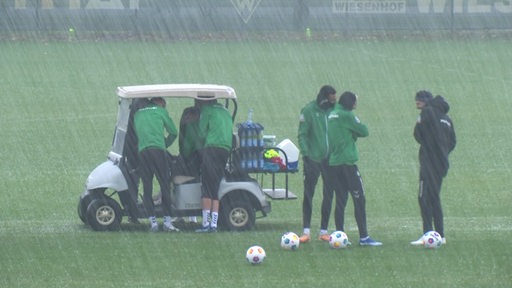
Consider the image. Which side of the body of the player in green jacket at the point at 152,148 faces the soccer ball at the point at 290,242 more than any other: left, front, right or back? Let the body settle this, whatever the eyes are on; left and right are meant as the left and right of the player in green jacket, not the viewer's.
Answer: right

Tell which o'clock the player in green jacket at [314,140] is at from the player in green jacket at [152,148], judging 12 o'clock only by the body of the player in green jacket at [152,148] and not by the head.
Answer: the player in green jacket at [314,140] is roughly at 2 o'clock from the player in green jacket at [152,148].

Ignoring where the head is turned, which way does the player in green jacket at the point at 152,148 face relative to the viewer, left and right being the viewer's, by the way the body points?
facing away from the viewer and to the right of the viewer

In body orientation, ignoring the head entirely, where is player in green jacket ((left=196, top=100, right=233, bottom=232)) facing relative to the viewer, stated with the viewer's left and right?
facing away from the viewer and to the left of the viewer

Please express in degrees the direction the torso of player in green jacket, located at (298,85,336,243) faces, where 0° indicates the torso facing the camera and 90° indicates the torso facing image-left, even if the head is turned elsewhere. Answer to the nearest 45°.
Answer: approximately 315°

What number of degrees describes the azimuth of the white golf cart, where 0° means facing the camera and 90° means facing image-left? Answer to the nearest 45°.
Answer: approximately 90°
